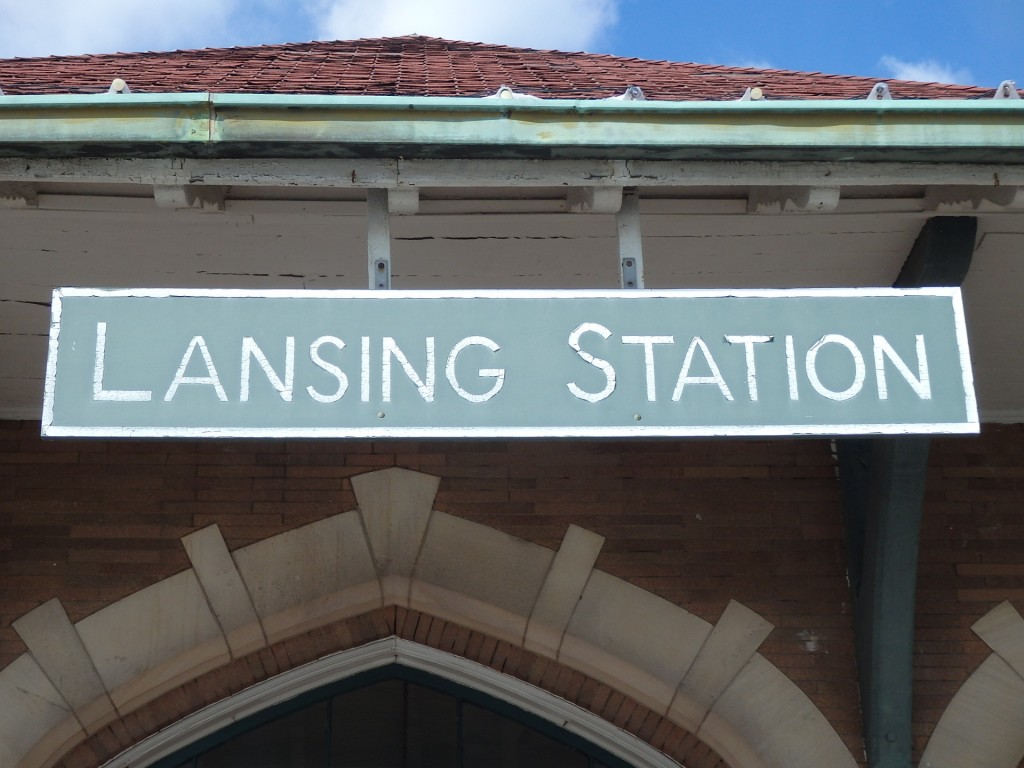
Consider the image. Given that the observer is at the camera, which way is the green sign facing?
facing the viewer
